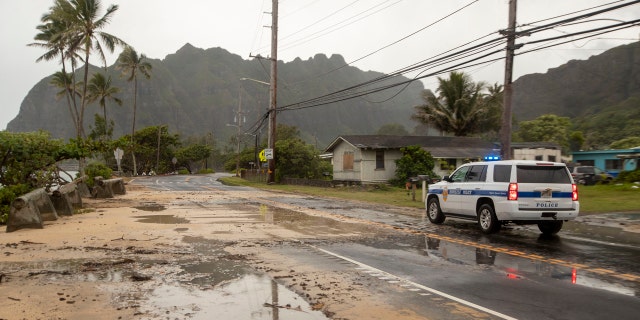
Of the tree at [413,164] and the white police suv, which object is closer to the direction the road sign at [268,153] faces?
the white police suv

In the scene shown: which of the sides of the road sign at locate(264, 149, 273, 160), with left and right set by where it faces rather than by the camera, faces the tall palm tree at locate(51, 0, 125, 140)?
right

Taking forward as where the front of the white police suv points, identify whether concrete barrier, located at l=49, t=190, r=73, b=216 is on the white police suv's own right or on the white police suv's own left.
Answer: on the white police suv's own left

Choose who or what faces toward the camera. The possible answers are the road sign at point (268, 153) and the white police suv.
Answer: the road sign

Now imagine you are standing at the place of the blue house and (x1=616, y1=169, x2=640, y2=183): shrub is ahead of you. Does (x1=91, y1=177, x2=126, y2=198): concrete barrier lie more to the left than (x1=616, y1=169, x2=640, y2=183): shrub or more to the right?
right

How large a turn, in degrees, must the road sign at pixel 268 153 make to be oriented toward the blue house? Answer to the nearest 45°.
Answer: approximately 90° to its left

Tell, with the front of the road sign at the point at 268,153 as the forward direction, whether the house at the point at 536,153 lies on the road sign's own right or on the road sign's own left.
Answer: on the road sign's own left

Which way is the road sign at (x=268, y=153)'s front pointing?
toward the camera

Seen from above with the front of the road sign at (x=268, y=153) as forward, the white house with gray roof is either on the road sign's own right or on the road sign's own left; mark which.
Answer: on the road sign's own left

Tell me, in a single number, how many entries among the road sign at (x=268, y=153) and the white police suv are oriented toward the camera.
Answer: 1

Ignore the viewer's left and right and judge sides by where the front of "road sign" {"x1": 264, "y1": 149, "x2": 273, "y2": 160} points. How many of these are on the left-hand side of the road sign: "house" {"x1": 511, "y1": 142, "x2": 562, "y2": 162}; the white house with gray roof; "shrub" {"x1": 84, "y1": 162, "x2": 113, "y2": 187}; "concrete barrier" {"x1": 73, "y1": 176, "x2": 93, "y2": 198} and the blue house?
3

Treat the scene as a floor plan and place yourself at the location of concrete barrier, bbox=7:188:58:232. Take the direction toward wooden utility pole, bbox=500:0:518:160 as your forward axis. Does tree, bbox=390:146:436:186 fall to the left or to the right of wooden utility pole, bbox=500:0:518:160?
left

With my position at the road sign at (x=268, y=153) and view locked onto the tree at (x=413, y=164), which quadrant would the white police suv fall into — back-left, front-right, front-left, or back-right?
front-right

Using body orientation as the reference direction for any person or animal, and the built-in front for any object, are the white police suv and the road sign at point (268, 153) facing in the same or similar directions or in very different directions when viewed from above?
very different directions

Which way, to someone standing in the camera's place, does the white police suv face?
facing away from the viewer and to the left of the viewer

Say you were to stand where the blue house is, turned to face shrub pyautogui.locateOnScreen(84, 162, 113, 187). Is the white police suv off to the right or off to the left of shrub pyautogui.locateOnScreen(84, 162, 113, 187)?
left

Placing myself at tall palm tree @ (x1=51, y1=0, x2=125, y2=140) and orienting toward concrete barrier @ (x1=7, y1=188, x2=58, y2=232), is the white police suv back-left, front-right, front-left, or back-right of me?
front-left

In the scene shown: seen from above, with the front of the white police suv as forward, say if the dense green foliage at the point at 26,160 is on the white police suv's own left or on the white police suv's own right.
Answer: on the white police suv's own left
